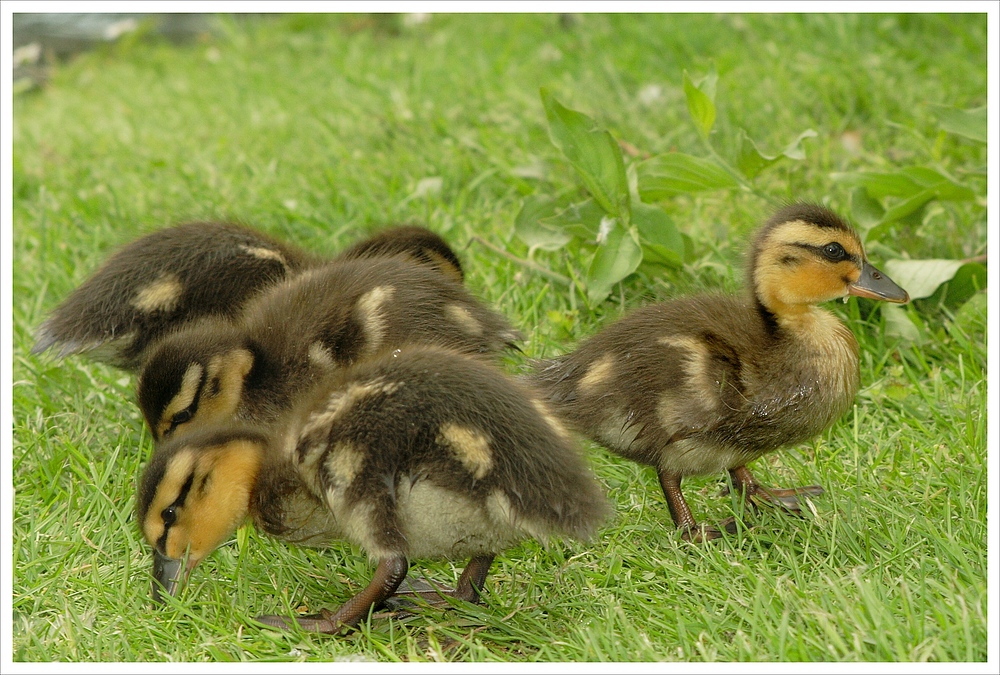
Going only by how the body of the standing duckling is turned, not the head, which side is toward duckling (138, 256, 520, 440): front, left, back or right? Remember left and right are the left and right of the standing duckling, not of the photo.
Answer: back

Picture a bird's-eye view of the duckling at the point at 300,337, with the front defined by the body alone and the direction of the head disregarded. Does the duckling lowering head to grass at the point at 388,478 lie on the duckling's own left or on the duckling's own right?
on the duckling's own left

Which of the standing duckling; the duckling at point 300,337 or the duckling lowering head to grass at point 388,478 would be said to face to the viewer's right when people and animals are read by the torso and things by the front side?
the standing duckling

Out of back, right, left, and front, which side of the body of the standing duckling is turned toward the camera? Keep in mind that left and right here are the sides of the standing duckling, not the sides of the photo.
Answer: right

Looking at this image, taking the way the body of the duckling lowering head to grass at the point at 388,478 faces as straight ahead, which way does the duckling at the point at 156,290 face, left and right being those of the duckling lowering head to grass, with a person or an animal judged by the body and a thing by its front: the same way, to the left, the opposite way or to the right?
the opposite way

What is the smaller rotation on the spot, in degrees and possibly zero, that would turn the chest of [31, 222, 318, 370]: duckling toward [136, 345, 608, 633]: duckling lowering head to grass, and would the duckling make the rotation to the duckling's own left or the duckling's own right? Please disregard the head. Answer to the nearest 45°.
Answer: approximately 90° to the duckling's own right

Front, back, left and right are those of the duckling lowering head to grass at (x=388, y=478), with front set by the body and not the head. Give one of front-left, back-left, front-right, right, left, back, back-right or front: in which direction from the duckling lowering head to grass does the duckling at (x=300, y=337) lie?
right

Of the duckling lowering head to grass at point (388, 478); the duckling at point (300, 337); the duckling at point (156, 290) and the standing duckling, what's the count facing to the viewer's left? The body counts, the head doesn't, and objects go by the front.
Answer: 2

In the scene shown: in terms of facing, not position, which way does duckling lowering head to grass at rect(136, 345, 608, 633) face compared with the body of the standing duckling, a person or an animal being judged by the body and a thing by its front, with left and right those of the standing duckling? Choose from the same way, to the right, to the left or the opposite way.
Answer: the opposite way

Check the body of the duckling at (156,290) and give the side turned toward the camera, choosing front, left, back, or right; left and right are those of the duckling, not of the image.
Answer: right

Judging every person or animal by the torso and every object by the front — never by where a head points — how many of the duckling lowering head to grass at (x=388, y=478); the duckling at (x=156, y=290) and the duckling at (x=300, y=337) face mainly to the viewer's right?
1

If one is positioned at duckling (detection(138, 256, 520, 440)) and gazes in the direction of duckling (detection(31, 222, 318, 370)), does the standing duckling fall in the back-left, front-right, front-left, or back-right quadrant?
back-right

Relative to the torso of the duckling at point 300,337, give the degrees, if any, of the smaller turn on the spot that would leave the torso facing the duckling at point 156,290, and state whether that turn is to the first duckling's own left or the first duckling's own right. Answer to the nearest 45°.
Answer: approximately 45° to the first duckling's own right

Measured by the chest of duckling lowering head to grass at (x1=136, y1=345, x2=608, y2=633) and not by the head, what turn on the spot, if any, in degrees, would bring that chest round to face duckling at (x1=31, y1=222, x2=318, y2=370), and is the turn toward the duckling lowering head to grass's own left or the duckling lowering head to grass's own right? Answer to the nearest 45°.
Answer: approximately 45° to the duckling lowering head to grass's own right

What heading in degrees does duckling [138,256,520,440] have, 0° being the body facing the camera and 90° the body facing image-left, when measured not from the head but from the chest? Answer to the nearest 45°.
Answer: approximately 90°

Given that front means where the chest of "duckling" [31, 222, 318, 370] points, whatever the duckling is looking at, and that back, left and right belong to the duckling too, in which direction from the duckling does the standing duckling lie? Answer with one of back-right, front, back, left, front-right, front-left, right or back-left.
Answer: front-right

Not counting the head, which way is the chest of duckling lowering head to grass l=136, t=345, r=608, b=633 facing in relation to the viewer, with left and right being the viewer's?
facing to the left of the viewer

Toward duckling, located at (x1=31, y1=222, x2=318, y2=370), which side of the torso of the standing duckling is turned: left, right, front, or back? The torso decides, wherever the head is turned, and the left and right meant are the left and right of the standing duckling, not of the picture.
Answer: back

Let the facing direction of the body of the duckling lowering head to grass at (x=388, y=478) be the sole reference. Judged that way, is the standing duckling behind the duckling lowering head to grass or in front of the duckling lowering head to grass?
behind
